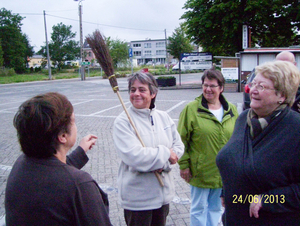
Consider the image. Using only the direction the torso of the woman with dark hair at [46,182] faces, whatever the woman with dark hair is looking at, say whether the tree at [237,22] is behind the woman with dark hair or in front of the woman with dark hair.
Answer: in front

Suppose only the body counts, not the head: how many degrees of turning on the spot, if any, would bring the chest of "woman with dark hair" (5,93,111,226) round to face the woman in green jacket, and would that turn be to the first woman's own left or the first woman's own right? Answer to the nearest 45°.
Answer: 0° — they already face them

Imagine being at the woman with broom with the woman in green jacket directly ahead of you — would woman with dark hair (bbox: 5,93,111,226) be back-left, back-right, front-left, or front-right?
back-right

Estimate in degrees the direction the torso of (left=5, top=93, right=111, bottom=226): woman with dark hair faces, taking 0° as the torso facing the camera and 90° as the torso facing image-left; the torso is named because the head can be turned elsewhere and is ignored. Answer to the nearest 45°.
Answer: approximately 225°

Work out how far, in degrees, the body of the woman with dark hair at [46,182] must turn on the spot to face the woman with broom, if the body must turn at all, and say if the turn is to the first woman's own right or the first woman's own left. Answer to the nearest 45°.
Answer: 0° — they already face them

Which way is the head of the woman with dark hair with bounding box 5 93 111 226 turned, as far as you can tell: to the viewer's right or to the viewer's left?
to the viewer's right
